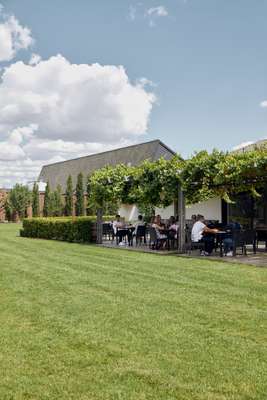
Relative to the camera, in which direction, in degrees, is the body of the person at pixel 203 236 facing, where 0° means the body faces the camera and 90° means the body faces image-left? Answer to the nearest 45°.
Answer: approximately 270°

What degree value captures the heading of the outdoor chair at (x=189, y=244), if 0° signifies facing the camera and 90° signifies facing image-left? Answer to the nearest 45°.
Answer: approximately 270°

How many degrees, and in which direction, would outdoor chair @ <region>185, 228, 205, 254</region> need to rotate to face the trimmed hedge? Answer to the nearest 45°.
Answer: approximately 135° to its left

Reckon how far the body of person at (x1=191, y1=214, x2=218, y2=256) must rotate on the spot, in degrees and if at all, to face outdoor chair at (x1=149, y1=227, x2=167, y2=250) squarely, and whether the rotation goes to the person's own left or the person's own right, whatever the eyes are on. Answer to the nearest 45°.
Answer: approximately 135° to the person's own left
